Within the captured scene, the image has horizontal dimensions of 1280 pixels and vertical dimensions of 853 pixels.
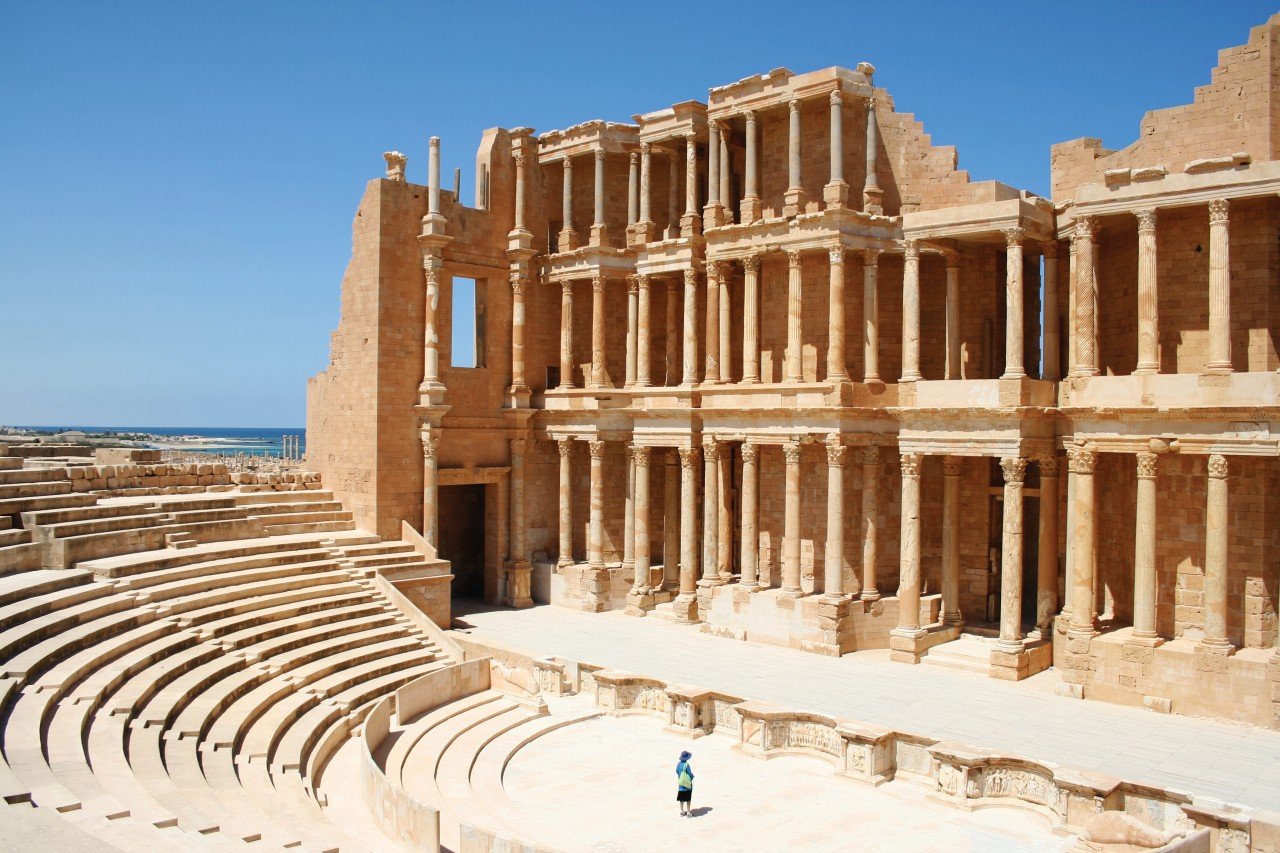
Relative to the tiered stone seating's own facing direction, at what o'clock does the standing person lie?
The standing person is roughly at 12 o'clock from the tiered stone seating.
